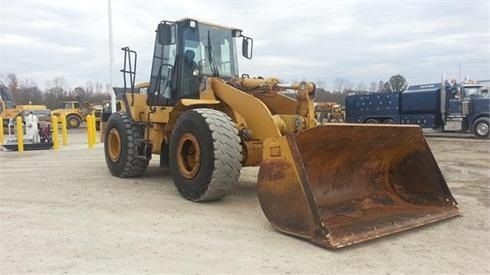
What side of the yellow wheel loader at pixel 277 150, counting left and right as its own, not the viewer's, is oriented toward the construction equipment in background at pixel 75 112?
back

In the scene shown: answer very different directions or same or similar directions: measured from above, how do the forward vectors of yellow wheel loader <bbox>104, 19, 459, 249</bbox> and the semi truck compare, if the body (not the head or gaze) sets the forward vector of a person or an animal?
same or similar directions

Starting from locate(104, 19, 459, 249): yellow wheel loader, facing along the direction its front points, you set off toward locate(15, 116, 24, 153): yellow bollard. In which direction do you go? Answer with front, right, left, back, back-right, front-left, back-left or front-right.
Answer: back

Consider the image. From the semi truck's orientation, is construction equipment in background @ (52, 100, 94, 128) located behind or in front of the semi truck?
behind

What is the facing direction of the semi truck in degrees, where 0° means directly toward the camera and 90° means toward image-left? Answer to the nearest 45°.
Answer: approximately 315°
